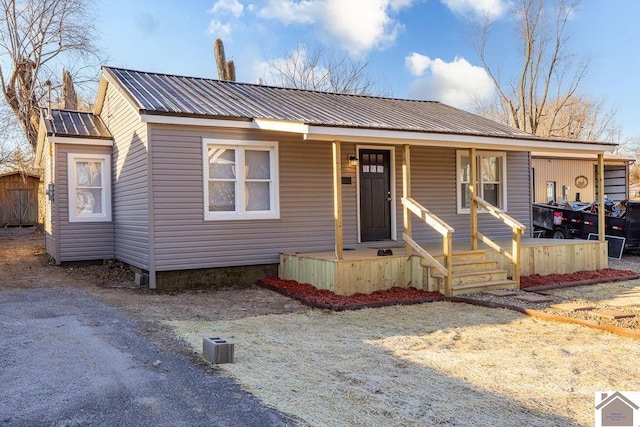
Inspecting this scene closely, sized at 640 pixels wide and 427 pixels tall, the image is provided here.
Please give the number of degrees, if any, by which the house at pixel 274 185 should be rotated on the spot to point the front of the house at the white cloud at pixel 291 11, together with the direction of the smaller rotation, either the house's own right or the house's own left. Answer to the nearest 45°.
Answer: approximately 135° to the house's own left

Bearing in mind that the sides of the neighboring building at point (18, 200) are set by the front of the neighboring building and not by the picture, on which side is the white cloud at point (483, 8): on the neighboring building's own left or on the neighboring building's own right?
on the neighboring building's own left

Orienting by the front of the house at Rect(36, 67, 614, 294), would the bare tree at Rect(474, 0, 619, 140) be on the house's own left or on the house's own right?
on the house's own left

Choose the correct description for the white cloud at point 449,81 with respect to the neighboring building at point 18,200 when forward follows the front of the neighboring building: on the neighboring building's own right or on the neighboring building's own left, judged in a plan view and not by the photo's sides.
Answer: on the neighboring building's own left

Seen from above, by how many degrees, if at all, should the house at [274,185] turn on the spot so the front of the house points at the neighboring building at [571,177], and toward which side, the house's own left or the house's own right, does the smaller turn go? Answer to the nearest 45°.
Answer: approximately 90° to the house's own left

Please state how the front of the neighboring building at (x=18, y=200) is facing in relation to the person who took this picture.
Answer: facing the viewer

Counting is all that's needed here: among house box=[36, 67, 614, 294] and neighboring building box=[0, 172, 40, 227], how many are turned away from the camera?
0

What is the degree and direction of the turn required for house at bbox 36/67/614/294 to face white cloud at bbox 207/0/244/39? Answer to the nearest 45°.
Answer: approximately 135° to its left

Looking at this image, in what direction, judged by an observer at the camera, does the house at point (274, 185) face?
facing the viewer and to the right of the viewer

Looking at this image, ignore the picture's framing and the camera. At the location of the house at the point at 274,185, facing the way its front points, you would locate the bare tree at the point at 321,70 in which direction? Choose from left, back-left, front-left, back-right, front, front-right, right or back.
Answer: back-left
